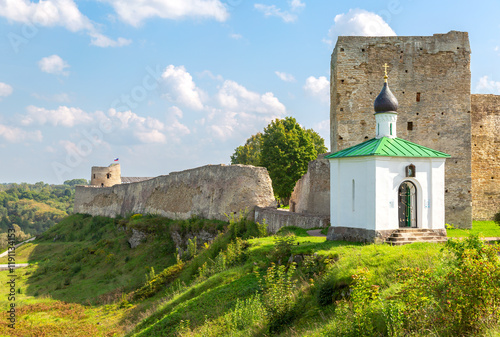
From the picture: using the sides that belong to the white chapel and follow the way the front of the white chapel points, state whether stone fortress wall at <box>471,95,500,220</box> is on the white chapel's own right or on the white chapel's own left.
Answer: on the white chapel's own left

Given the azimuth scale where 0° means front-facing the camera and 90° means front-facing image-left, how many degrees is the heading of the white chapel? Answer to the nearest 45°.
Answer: approximately 315°

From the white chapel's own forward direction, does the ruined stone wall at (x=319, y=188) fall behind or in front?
behind

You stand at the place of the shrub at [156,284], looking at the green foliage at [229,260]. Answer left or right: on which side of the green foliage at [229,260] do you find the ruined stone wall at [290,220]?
left

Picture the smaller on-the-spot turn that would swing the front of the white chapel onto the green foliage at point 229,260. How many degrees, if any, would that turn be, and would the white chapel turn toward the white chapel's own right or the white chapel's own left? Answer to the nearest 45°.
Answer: approximately 135° to the white chapel's own right

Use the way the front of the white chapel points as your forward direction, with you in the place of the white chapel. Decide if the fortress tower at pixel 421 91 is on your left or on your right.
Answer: on your left
